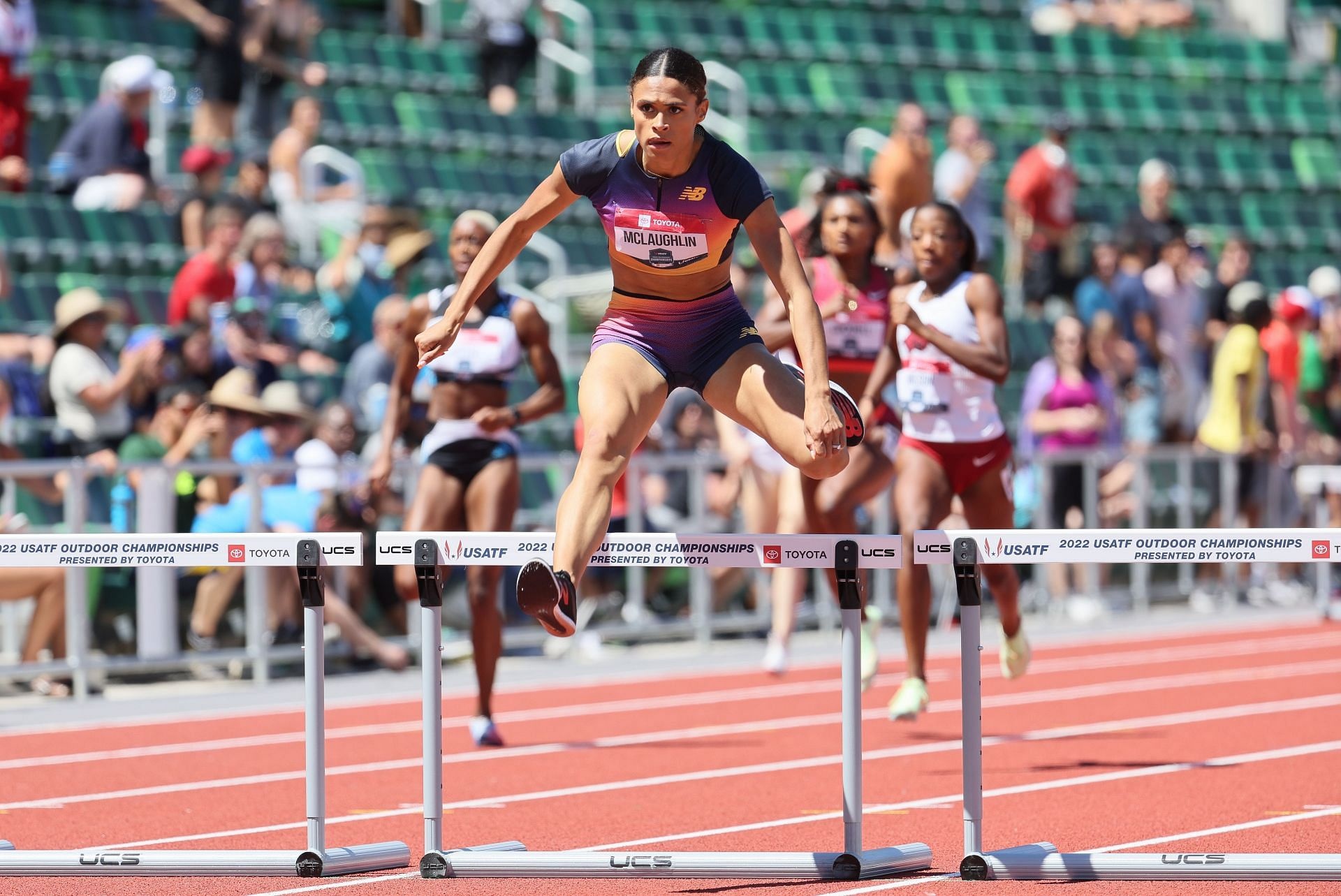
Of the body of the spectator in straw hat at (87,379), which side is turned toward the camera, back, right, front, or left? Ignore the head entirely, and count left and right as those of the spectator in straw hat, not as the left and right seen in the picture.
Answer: right

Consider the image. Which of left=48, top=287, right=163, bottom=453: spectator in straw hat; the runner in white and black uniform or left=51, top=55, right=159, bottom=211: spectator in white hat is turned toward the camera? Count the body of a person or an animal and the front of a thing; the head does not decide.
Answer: the runner in white and black uniform

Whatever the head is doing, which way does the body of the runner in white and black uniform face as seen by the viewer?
toward the camera

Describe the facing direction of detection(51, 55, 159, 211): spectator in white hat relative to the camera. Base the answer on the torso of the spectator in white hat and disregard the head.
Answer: to the viewer's right

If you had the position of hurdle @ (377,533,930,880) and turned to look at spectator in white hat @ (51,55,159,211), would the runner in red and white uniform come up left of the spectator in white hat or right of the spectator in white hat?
right

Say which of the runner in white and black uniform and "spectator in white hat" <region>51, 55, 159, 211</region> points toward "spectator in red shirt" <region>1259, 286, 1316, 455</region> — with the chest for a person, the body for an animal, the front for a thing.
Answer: the spectator in white hat

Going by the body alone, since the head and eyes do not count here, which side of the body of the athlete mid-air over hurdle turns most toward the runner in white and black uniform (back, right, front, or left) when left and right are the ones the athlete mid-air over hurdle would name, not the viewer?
back

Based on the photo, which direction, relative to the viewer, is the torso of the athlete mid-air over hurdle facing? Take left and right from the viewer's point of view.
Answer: facing the viewer

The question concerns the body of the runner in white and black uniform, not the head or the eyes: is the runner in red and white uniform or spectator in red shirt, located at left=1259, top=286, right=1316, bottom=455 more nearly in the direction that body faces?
the runner in red and white uniform

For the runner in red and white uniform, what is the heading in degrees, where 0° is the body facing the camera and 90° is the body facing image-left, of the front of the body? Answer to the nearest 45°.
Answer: approximately 45°

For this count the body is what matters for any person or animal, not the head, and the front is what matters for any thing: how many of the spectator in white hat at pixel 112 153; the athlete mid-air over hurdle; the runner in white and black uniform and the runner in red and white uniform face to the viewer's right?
1

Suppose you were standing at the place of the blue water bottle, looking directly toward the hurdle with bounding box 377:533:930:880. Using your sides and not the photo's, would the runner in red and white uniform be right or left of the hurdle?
left

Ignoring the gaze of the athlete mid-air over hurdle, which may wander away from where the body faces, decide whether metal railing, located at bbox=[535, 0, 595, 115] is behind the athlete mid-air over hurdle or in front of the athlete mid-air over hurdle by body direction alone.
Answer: behind
